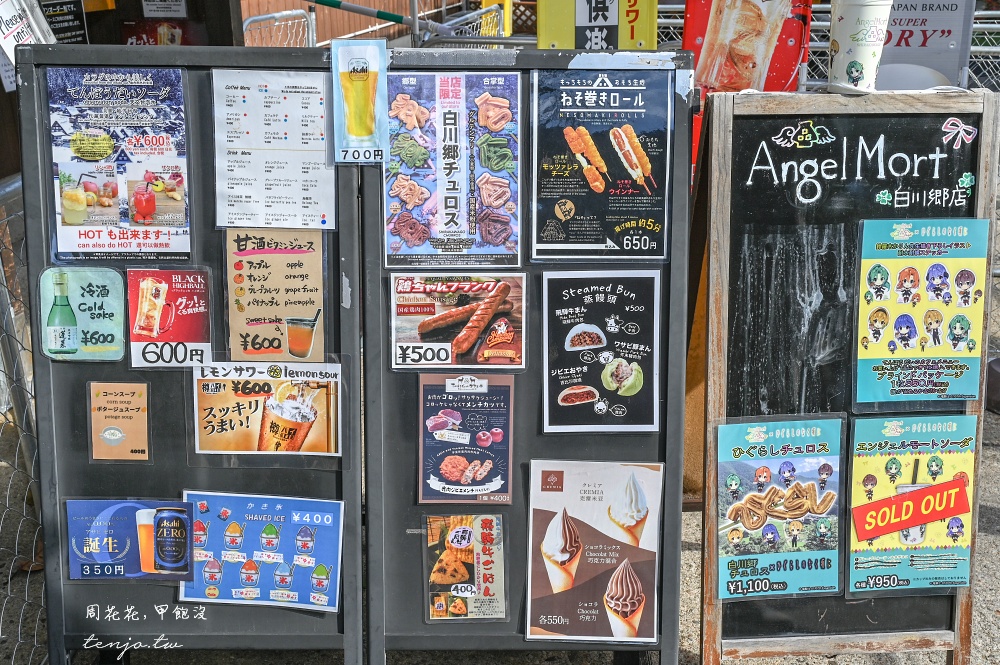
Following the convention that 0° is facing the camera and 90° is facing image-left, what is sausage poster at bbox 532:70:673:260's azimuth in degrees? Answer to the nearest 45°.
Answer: approximately 0°

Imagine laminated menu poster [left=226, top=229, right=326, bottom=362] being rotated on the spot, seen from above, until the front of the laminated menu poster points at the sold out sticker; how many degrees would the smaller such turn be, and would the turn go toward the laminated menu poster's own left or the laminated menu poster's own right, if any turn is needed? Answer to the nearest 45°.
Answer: approximately 90° to the laminated menu poster's own left

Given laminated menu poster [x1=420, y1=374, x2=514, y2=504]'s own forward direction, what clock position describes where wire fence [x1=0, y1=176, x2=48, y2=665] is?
The wire fence is roughly at 4 o'clock from the laminated menu poster.

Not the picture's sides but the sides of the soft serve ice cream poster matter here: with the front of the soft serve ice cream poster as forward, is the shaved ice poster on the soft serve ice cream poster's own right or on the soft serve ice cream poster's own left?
on the soft serve ice cream poster's own right

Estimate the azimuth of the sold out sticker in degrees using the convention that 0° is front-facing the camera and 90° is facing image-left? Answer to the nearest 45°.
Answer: approximately 0°

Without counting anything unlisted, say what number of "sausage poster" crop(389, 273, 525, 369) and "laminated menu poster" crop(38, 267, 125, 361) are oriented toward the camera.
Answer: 2

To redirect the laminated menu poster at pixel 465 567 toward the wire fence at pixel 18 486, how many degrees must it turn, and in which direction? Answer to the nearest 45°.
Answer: approximately 135° to its right

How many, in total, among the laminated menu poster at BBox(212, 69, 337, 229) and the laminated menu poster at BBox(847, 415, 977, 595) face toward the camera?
2
